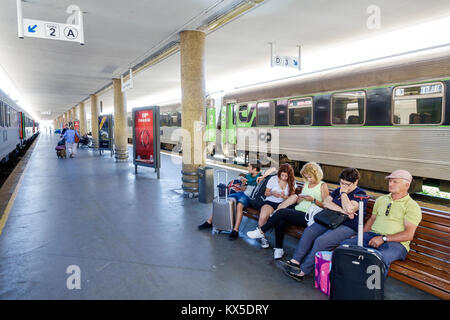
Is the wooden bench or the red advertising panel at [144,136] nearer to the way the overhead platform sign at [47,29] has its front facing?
the wooden bench

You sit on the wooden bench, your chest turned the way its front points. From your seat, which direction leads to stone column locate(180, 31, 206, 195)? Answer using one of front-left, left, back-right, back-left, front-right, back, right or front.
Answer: right

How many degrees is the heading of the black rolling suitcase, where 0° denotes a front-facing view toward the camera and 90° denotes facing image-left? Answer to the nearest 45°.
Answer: approximately 0°

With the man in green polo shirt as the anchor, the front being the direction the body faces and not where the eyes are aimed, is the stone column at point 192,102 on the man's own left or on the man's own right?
on the man's own right

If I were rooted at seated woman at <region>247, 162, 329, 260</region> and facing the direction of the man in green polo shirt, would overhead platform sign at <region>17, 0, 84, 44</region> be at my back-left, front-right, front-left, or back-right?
back-right

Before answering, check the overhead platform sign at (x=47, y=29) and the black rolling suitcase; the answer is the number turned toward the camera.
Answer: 2

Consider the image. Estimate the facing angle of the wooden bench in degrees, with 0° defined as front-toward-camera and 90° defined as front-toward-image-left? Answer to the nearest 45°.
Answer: approximately 45°

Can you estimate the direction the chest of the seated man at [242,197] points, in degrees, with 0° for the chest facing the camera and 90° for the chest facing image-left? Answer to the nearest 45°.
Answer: approximately 45°
